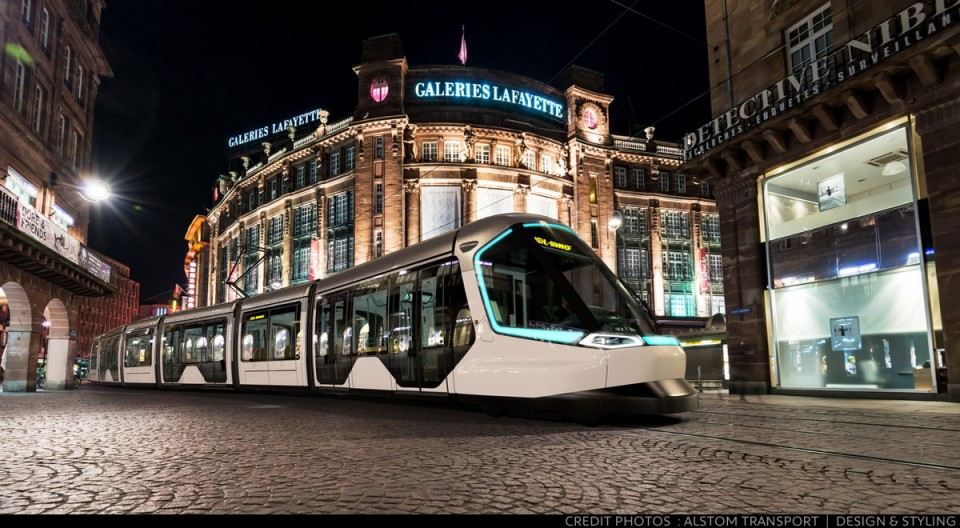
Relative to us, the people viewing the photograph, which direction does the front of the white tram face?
facing the viewer and to the right of the viewer
